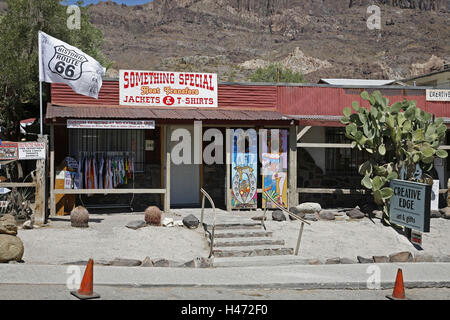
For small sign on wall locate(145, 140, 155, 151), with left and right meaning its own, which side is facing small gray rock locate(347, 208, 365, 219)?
left

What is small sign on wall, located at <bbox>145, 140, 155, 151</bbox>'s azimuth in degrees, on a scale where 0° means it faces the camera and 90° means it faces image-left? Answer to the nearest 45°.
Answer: approximately 0°

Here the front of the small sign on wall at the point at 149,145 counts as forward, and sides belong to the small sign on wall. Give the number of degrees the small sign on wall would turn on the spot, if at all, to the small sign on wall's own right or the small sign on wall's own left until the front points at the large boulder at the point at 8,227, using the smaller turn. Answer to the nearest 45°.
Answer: approximately 45° to the small sign on wall's own right

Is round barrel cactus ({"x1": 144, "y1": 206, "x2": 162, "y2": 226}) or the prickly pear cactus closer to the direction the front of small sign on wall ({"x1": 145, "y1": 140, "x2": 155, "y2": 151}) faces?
the round barrel cactus

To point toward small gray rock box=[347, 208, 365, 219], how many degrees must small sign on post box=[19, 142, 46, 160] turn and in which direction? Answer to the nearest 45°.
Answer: approximately 90° to its left

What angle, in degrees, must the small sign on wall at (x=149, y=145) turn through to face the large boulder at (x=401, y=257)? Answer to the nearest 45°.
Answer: approximately 45° to its left

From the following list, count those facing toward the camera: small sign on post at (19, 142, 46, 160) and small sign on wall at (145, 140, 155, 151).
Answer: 2

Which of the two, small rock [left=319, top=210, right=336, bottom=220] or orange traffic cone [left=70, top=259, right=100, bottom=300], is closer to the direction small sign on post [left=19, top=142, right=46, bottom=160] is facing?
the orange traffic cone

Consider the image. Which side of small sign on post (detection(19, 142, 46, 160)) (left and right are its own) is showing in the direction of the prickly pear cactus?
left

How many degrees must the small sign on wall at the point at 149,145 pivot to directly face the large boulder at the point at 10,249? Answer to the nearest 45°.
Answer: approximately 45° to its right

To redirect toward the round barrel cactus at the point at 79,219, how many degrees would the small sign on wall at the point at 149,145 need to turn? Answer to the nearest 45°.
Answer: approximately 45° to its right

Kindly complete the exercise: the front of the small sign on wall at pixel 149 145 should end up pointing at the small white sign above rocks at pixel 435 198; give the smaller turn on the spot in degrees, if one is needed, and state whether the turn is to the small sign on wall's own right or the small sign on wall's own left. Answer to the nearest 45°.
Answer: approximately 90° to the small sign on wall's own left

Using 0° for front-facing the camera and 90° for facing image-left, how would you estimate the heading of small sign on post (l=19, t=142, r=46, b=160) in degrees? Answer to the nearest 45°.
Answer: approximately 0°

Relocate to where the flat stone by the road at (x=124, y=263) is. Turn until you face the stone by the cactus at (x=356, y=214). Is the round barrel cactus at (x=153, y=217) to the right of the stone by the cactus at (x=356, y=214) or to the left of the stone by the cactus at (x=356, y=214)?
left
